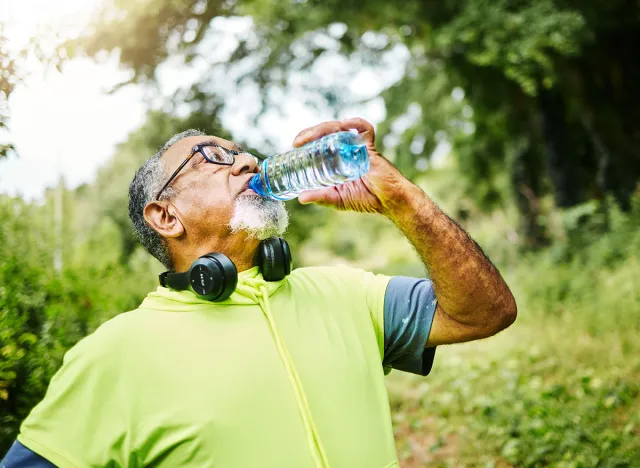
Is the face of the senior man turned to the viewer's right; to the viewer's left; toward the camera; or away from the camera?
to the viewer's right
